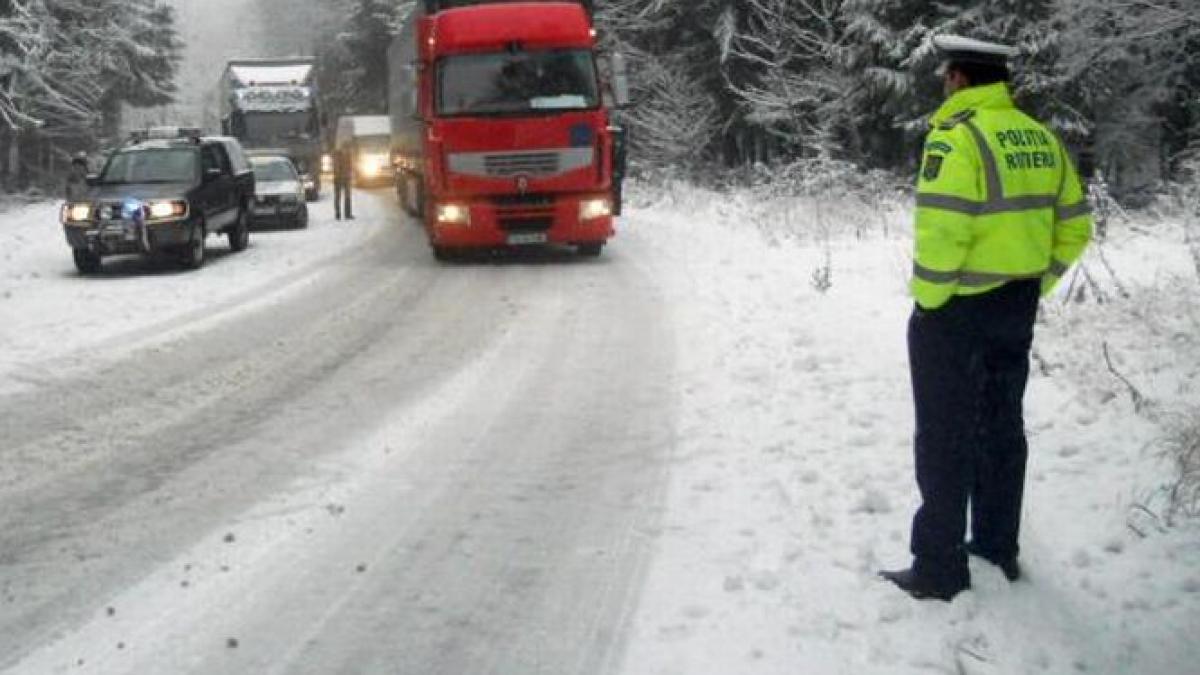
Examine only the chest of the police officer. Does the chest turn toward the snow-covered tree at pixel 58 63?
yes

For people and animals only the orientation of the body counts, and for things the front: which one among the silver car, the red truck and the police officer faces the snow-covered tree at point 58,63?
the police officer

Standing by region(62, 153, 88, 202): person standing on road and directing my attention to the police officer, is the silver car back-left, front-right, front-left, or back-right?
back-left

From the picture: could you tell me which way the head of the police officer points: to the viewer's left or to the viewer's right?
to the viewer's left

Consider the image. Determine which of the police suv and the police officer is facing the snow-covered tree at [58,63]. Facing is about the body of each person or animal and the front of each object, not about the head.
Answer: the police officer

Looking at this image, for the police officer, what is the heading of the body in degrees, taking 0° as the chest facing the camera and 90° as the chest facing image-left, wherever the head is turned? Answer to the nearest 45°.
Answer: approximately 135°

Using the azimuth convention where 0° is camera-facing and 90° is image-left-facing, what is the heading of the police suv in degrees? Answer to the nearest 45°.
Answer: approximately 45°

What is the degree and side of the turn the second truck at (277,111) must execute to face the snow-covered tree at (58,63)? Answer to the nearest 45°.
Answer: approximately 135° to its right

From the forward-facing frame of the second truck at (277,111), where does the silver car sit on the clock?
The silver car is roughly at 12 o'clock from the second truck.
